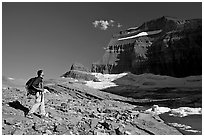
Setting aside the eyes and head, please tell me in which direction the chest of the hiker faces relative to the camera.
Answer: to the viewer's right

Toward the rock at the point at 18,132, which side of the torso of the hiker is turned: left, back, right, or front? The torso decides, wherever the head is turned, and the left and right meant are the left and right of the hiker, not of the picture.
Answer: right
